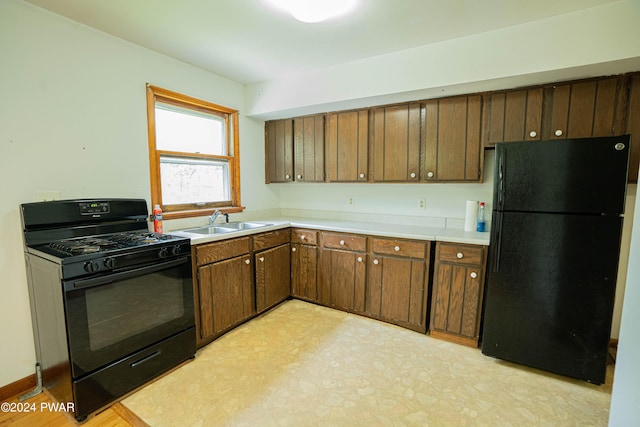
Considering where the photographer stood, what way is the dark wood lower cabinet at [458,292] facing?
facing the viewer

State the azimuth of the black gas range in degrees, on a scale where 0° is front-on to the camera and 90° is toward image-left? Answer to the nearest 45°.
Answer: approximately 315°

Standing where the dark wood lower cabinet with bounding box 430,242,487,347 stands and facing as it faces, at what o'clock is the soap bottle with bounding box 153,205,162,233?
The soap bottle is roughly at 2 o'clock from the dark wood lower cabinet.

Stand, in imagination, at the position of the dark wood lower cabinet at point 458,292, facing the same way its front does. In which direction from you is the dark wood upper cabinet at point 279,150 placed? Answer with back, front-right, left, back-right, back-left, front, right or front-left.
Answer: right

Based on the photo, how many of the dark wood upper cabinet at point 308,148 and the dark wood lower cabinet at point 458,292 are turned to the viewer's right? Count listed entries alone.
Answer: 0

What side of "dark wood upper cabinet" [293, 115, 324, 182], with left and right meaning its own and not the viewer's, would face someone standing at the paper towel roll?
left

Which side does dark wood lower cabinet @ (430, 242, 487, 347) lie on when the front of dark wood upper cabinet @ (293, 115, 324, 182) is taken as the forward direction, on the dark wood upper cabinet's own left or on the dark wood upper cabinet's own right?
on the dark wood upper cabinet's own left

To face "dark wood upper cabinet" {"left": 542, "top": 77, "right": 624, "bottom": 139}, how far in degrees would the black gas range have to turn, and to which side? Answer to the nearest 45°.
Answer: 0° — it already faces it

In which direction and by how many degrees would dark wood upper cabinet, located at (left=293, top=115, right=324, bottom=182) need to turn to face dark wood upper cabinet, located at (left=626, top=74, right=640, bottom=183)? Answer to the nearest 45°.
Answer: approximately 90° to its left

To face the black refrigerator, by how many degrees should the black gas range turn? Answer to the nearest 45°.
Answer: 0° — it already faces it

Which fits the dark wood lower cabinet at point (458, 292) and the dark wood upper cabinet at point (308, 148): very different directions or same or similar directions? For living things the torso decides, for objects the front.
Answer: same or similar directions

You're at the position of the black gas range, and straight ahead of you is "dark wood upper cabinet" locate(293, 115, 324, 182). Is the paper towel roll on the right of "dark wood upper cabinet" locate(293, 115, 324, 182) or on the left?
right

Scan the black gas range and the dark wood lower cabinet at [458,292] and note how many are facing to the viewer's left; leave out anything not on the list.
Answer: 0

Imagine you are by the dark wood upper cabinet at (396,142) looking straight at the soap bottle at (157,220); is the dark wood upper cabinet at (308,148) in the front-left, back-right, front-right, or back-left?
front-right

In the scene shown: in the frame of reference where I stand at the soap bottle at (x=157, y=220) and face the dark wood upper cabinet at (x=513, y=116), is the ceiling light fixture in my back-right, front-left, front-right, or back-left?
front-right
